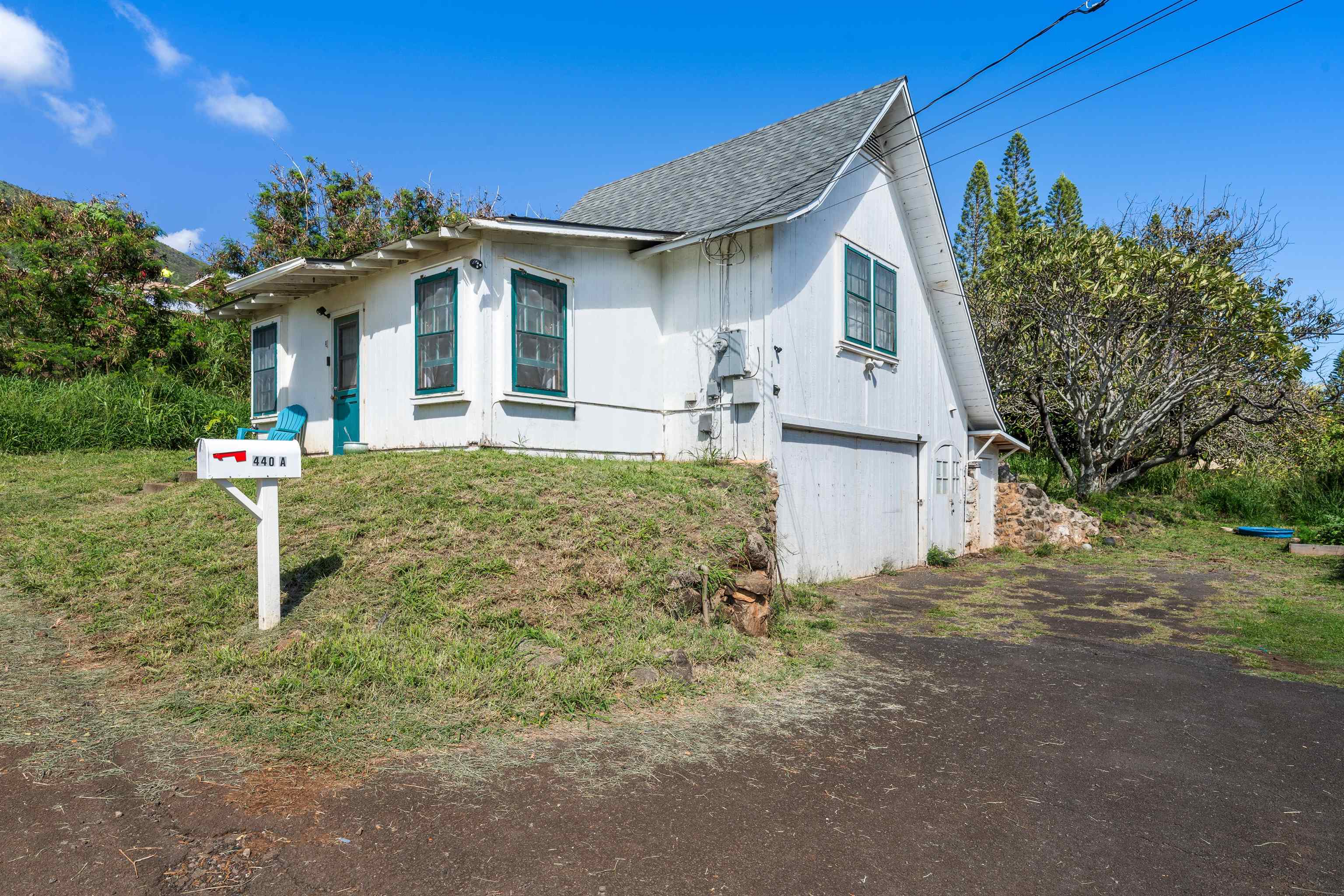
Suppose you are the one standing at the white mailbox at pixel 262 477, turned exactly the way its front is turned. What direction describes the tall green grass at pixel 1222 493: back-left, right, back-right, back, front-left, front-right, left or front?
back

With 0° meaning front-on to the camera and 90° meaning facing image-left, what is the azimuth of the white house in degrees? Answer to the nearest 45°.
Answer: approximately 45°

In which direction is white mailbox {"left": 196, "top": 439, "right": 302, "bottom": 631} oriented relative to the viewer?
to the viewer's left

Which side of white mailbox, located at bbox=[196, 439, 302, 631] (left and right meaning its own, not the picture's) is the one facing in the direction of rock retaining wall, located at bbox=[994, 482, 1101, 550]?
back

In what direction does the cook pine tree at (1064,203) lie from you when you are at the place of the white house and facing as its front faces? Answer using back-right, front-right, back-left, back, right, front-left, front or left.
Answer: back

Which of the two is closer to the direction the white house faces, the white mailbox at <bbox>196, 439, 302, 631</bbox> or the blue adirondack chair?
the white mailbox

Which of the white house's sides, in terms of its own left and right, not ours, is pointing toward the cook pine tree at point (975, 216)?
back

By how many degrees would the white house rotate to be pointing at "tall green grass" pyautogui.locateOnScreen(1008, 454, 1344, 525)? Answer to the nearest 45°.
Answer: approximately 180°

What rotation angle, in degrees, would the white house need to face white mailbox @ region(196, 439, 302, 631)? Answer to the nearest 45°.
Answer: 0° — it already faces it

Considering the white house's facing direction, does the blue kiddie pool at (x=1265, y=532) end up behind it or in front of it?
behind
